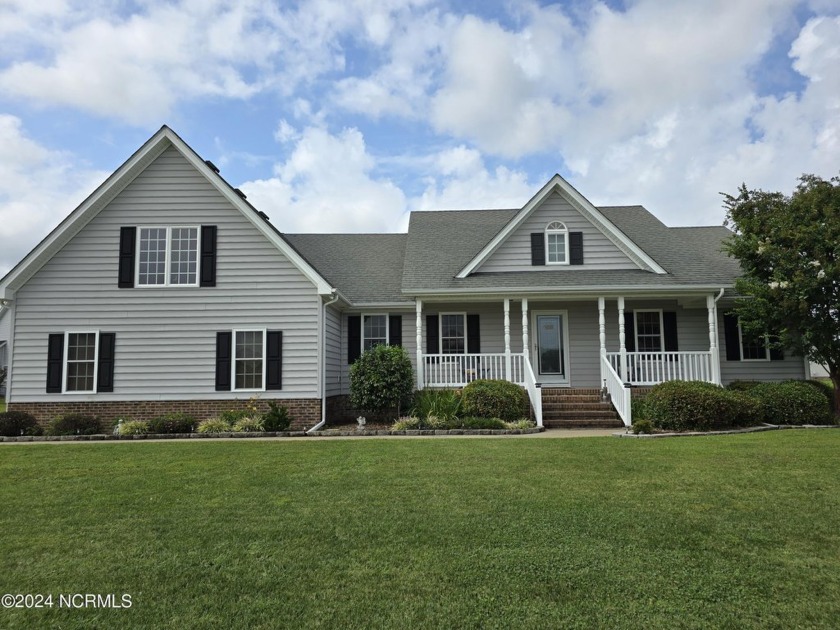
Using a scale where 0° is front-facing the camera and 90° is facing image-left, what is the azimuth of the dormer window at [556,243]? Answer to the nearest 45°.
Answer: approximately 0°

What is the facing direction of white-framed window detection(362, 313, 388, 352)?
toward the camera

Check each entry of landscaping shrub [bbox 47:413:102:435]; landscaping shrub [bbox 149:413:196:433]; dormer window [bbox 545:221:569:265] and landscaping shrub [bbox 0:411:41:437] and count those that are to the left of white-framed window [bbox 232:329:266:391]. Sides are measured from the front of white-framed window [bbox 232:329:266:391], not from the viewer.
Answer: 1

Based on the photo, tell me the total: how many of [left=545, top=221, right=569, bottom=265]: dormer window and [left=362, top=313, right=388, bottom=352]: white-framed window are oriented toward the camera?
2

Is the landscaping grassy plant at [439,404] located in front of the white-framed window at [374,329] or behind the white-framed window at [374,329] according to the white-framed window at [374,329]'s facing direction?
in front

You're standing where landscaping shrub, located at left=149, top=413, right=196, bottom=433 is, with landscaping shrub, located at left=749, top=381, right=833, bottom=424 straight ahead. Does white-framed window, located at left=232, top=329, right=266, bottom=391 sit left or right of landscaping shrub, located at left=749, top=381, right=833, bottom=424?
left

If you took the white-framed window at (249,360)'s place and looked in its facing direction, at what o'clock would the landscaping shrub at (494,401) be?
The landscaping shrub is roughly at 10 o'clock from the white-framed window.

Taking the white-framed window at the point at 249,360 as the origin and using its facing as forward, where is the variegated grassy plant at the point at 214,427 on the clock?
The variegated grassy plant is roughly at 1 o'clock from the white-framed window.

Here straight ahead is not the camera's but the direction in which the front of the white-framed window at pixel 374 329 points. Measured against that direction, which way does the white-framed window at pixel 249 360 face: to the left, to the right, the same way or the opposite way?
the same way

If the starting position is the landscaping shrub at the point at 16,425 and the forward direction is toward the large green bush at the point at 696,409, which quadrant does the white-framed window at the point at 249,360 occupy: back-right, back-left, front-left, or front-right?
front-left

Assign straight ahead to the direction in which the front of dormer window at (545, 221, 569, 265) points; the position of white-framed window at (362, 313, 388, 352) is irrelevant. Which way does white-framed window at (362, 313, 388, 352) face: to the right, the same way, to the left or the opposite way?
the same way

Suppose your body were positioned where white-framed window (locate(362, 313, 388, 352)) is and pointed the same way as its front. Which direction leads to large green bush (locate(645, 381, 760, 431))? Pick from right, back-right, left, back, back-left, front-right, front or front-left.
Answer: front-left

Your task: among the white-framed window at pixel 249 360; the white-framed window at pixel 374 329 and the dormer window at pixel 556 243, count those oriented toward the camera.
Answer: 3

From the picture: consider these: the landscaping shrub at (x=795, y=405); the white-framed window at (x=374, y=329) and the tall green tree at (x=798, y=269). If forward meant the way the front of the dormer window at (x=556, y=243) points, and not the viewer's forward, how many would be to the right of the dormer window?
1

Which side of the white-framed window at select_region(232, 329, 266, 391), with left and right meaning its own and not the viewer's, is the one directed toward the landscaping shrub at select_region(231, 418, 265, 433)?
front

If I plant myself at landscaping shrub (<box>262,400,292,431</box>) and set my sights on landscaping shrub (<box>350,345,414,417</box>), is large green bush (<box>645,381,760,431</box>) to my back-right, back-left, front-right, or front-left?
front-right

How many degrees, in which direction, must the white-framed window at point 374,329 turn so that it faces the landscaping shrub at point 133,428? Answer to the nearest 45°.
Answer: approximately 45° to its right

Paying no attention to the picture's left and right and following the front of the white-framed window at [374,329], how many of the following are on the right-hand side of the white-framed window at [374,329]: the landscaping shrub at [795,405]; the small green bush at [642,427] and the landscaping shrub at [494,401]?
0
